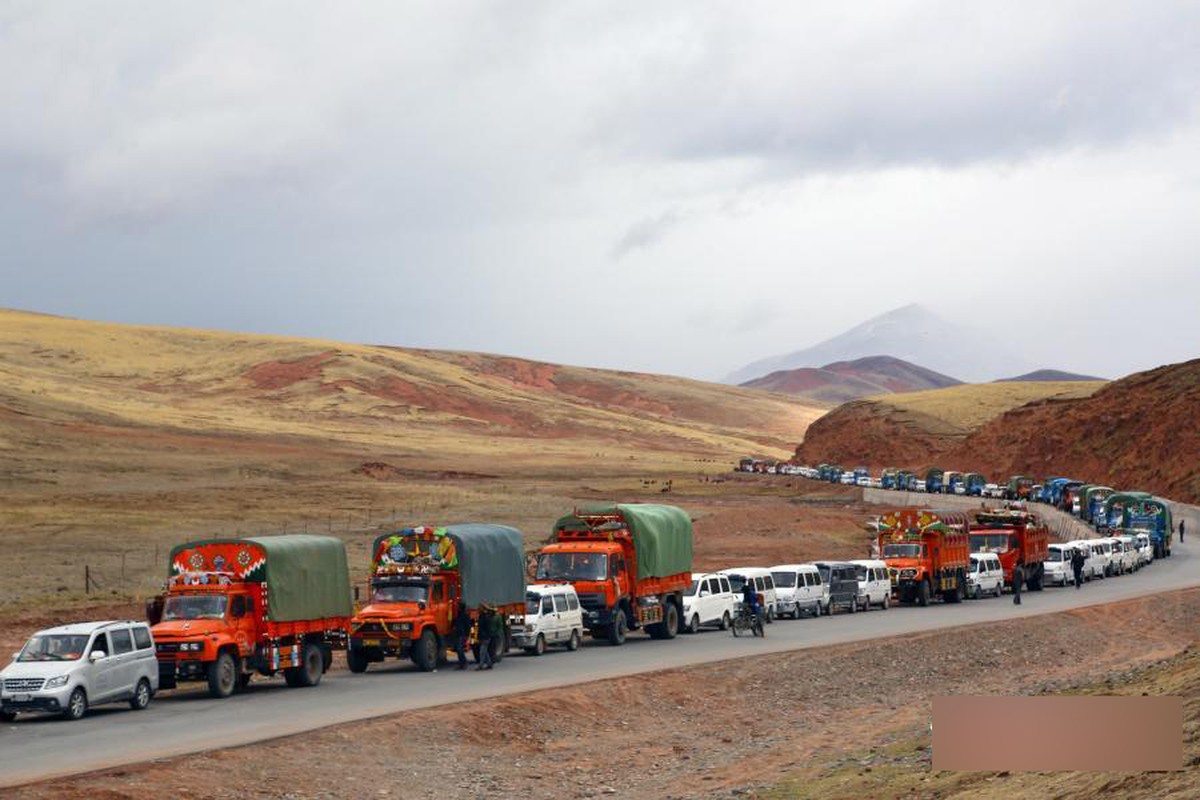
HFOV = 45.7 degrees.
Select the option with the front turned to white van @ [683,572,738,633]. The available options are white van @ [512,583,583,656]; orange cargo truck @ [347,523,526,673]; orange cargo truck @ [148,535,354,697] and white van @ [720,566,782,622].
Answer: white van @ [720,566,782,622]

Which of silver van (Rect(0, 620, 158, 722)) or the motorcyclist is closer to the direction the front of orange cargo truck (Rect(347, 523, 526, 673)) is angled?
the silver van

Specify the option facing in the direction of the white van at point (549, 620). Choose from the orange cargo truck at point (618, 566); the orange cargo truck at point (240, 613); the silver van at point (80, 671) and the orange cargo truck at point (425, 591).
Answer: the orange cargo truck at point (618, 566)

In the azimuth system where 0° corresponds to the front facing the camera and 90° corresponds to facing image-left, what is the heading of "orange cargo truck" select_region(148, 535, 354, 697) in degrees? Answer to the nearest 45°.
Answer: approximately 45°

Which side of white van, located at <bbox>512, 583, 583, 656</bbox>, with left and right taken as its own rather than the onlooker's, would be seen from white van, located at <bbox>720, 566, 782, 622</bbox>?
back

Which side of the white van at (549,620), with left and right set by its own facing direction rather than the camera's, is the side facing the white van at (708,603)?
back

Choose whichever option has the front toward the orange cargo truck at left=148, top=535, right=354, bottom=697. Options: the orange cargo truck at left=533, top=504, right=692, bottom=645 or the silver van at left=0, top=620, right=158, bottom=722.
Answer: the orange cargo truck at left=533, top=504, right=692, bottom=645

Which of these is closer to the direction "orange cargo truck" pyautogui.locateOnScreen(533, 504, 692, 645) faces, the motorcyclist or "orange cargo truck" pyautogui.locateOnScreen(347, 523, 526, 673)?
the orange cargo truck

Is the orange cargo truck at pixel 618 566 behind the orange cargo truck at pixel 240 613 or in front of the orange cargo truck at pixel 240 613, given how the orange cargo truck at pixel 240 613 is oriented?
behind

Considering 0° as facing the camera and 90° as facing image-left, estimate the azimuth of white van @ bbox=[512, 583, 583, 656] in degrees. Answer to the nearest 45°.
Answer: approximately 45°

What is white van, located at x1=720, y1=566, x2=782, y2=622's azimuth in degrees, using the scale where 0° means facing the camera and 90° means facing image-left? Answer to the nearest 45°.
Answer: approximately 45°

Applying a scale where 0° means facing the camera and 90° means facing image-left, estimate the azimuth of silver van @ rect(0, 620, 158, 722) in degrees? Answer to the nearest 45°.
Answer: approximately 45°

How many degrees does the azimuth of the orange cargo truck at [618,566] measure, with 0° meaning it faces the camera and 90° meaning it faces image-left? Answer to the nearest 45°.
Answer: approximately 45°
